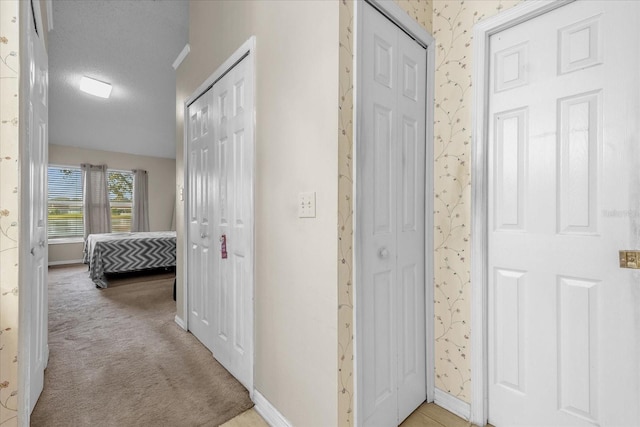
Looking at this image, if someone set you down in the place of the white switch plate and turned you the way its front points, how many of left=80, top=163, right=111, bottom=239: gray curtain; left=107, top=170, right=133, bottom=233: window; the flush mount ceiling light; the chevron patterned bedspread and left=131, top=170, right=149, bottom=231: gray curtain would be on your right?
5

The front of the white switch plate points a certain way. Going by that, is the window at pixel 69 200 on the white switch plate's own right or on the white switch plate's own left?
on the white switch plate's own right

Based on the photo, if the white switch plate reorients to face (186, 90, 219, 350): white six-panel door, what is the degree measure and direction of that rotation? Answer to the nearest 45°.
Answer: approximately 90° to its right

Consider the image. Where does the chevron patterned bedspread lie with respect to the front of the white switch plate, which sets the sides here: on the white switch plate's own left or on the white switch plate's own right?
on the white switch plate's own right

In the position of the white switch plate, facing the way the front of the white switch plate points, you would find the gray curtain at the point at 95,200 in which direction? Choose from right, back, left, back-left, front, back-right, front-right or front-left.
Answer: right

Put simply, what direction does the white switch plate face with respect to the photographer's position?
facing the viewer and to the left of the viewer

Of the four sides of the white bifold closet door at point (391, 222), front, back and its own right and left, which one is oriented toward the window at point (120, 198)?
back

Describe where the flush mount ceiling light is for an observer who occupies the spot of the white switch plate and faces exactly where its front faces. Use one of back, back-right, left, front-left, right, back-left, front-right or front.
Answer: right

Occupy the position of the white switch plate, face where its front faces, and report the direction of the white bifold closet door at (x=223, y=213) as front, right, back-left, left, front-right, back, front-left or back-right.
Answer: right
